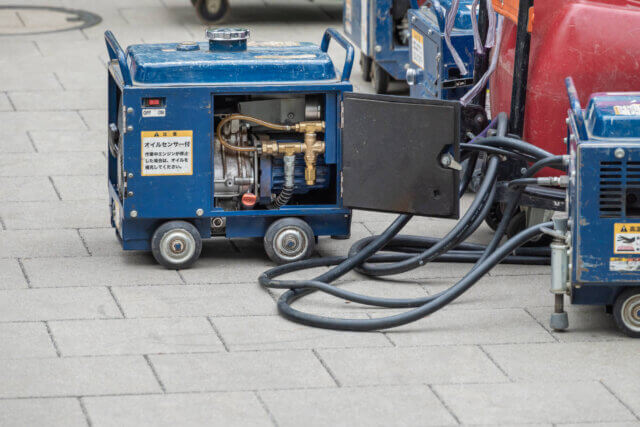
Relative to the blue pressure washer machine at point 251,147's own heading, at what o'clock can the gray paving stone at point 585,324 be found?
The gray paving stone is roughly at 10 o'clock from the blue pressure washer machine.

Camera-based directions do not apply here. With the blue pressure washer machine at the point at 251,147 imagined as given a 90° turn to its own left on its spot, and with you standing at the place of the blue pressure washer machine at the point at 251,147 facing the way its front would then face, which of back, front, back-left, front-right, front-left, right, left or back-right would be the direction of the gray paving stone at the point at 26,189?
back-left

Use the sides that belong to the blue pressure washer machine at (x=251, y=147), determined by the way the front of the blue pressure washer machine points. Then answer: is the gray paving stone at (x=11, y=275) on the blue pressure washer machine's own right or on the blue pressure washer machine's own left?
on the blue pressure washer machine's own right

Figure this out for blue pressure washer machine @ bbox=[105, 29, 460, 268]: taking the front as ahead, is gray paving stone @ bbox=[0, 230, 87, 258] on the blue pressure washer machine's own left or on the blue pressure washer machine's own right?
on the blue pressure washer machine's own right

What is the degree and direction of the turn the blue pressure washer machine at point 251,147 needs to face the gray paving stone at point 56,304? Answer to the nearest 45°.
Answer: approximately 45° to its right

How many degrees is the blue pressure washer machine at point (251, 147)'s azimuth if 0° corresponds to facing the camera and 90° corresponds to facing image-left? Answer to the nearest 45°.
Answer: approximately 0°

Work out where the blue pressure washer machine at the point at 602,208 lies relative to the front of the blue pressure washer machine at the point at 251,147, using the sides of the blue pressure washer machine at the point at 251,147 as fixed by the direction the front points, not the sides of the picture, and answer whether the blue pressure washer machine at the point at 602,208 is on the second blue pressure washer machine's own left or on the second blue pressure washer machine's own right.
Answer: on the second blue pressure washer machine's own left

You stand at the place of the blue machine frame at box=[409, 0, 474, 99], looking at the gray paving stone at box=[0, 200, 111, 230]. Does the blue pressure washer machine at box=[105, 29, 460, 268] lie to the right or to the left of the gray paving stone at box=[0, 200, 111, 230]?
left

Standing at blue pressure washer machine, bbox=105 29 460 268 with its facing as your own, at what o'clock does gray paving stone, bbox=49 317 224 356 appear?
The gray paving stone is roughly at 1 o'clock from the blue pressure washer machine.

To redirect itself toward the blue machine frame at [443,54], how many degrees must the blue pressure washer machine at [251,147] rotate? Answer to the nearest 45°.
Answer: approximately 135° to its left

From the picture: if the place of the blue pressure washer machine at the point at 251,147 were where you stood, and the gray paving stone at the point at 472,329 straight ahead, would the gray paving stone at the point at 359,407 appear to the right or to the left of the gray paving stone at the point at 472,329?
right

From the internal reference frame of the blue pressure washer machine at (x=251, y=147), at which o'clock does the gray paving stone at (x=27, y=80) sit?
The gray paving stone is roughly at 5 o'clock from the blue pressure washer machine.

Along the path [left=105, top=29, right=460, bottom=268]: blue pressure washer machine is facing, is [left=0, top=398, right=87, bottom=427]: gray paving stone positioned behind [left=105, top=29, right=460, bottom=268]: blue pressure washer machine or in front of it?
in front
